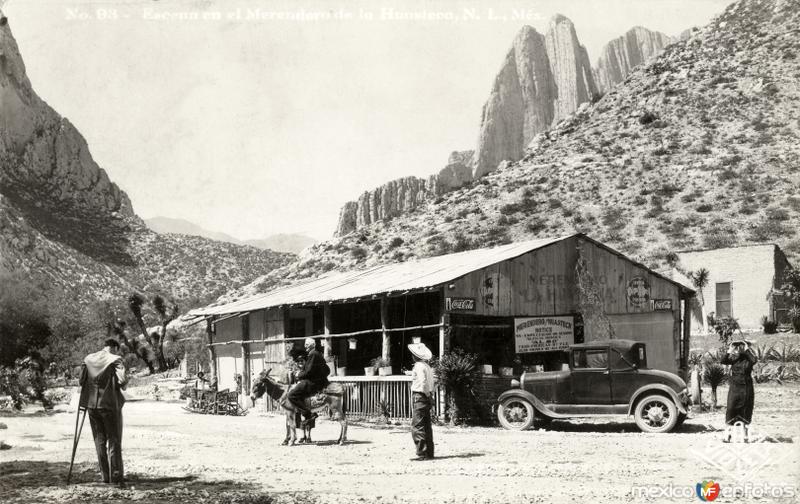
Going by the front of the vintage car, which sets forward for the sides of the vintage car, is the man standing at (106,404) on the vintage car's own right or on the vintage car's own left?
on the vintage car's own left

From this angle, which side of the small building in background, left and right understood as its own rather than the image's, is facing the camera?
front

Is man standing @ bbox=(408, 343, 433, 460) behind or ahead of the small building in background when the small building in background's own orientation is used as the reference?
ahead

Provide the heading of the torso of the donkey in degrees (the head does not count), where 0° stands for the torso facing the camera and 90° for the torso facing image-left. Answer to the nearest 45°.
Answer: approximately 90°

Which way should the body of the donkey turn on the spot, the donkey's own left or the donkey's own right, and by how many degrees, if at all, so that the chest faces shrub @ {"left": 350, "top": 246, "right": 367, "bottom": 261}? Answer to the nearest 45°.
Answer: approximately 90° to the donkey's own right

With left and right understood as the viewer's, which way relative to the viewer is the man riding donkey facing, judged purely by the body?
facing to the left of the viewer

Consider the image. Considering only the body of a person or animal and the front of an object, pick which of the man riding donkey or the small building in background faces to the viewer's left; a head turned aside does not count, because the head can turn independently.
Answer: the man riding donkey

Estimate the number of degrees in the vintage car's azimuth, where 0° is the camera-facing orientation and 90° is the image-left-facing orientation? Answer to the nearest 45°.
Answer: approximately 90°
